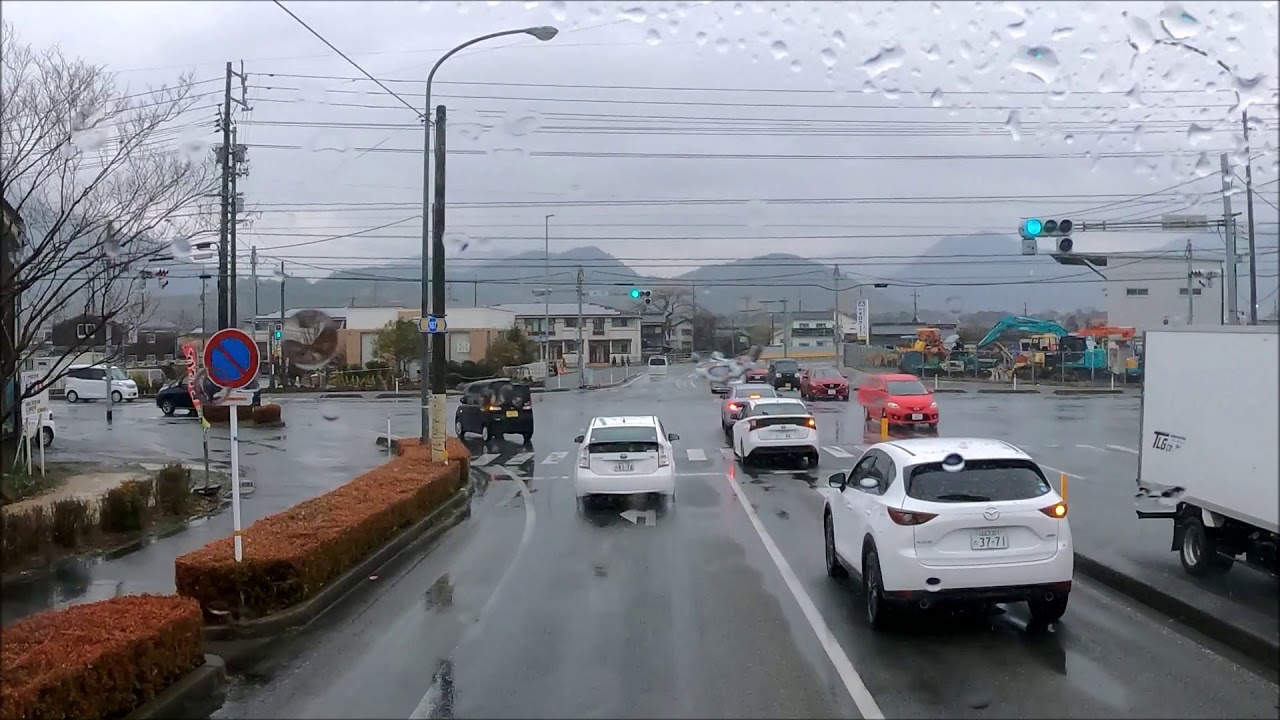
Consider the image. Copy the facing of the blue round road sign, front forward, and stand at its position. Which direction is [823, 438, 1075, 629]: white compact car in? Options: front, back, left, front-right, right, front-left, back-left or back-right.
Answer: front-left

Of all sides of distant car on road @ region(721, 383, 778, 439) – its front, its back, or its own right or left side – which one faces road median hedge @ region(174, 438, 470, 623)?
back

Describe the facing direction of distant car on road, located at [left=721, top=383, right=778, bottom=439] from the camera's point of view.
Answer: facing away from the viewer

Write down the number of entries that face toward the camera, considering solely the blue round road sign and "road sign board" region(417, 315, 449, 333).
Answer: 2

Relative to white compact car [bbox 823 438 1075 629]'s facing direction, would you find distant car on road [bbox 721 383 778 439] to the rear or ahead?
ahead

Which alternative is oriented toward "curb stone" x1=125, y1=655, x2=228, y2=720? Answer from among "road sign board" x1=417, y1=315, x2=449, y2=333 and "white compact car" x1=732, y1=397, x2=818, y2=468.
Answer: the road sign board

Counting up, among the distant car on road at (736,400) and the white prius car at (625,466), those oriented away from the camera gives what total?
2

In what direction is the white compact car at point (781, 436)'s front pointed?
away from the camera

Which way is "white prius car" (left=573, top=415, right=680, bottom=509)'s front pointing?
away from the camera

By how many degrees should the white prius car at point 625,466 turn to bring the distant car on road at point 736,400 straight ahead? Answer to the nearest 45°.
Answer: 0° — it already faces it

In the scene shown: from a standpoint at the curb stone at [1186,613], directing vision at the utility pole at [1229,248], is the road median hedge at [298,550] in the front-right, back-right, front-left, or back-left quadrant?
back-left

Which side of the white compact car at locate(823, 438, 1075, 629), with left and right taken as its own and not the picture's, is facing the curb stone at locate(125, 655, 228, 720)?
left

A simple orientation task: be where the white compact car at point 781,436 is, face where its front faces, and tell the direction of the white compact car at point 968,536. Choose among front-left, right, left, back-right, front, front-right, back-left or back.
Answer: back

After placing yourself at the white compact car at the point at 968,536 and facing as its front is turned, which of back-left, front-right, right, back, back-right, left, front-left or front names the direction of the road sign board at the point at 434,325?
front

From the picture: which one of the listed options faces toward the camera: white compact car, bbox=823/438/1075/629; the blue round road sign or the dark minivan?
the blue round road sign
